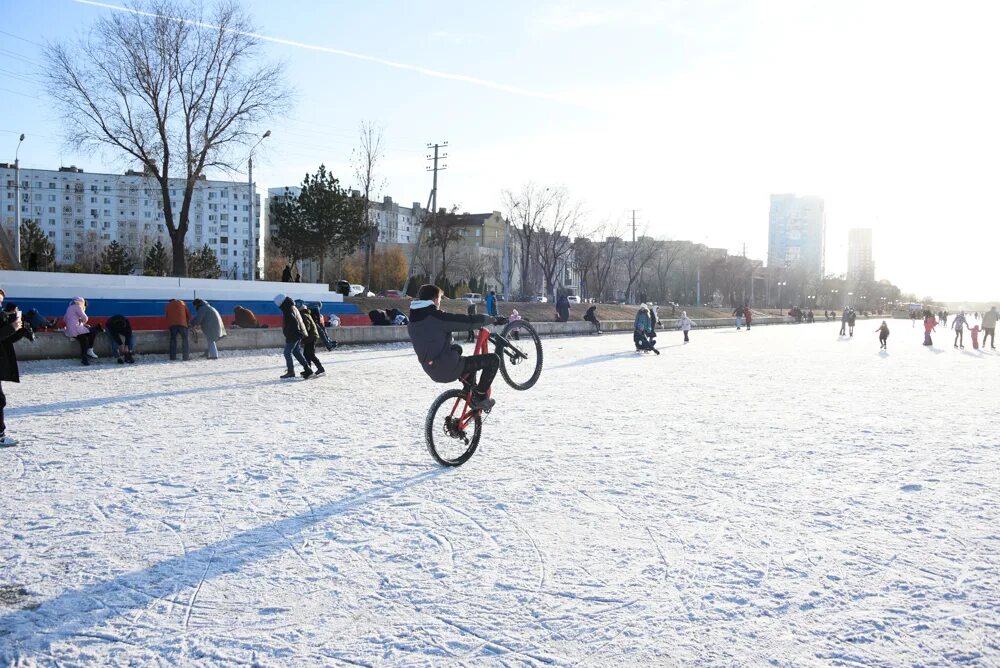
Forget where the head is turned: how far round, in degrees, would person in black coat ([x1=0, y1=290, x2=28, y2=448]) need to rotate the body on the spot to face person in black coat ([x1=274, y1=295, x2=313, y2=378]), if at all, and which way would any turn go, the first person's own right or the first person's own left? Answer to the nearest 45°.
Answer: approximately 45° to the first person's own left

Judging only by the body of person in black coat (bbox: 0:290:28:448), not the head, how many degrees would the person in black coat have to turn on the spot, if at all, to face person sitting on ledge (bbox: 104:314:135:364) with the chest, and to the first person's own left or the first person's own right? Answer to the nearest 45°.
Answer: approximately 90° to the first person's own left

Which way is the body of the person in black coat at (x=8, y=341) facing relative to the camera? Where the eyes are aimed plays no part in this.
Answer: to the viewer's right

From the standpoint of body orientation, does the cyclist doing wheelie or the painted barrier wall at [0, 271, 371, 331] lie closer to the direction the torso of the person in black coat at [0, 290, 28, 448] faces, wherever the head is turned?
the cyclist doing wheelie

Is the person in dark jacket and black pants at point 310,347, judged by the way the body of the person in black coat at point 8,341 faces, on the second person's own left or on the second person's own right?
on the second person's own left

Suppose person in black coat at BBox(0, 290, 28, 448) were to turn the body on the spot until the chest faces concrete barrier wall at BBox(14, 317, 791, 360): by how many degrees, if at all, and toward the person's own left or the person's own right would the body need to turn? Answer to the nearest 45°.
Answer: approximately 90° to the person's own left

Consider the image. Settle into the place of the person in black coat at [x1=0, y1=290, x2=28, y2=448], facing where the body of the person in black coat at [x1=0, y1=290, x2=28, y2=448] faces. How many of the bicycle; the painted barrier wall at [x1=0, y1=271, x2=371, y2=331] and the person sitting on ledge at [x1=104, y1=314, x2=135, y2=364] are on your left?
2

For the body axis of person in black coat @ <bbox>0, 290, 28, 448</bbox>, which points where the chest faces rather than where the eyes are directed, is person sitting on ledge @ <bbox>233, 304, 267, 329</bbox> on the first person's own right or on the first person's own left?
on the first person's own left

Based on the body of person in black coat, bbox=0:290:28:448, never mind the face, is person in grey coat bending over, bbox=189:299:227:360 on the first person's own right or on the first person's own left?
on the first person's own left

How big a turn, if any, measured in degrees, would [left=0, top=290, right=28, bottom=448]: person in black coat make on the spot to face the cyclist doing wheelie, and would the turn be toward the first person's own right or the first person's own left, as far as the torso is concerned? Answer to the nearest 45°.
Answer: approximately 45° to the first person's own right
